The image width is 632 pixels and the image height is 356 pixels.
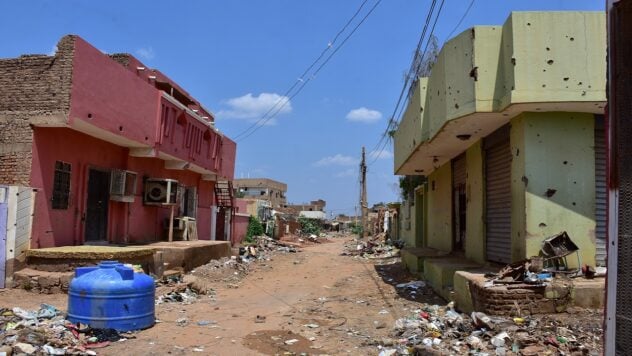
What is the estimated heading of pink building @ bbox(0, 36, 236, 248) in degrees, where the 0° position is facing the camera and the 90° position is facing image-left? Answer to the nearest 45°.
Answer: approximately 315°

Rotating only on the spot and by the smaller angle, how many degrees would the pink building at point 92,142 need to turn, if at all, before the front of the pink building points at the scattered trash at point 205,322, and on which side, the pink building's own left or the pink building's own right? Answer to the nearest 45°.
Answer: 0° — it already faces it

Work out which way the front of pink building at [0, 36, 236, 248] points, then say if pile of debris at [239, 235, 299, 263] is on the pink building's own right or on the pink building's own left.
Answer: on the pink building's own left

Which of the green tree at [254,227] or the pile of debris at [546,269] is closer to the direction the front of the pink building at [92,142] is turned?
the pile of debris

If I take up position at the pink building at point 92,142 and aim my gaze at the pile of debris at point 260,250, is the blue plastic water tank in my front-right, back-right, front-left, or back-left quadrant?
back-right

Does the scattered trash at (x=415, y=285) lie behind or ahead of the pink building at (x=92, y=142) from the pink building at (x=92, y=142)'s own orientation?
ahead

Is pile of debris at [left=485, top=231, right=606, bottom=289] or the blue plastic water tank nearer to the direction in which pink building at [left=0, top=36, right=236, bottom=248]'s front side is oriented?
the pile of debris

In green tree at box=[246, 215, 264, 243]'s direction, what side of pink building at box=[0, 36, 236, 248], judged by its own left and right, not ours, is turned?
left

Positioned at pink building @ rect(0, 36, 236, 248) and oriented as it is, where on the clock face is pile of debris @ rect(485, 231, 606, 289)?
The pile of debris is roughly at 12 o'clock from the pink building.
